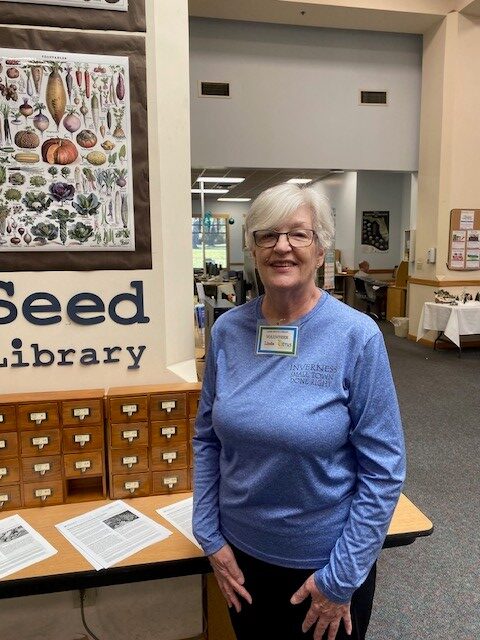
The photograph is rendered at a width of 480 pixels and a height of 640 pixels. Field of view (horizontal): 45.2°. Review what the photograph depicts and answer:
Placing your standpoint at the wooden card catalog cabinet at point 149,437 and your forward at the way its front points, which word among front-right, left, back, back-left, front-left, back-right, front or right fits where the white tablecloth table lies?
back-left

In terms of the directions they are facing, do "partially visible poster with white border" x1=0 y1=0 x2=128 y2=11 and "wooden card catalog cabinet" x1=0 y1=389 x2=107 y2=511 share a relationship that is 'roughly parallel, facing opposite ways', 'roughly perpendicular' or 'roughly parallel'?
roughly parallel

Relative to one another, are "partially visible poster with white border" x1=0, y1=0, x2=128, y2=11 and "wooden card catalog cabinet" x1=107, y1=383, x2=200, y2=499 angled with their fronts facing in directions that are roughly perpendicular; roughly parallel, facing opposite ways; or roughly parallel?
roughly parallel

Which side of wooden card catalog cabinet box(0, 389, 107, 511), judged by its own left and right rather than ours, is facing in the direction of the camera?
front

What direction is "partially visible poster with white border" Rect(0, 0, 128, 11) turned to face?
toward the camera

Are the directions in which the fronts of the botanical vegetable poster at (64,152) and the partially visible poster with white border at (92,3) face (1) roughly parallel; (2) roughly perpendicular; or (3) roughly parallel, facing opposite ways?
roughly parallel

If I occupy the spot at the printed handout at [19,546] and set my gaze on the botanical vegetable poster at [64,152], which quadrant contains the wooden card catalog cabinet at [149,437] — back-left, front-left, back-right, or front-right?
front-right

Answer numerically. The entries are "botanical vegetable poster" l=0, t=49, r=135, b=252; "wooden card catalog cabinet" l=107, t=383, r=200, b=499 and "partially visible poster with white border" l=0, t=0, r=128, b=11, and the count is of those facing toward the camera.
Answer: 3

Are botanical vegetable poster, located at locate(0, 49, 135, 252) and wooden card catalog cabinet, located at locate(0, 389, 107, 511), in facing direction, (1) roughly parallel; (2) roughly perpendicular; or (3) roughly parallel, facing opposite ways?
roughly parallel

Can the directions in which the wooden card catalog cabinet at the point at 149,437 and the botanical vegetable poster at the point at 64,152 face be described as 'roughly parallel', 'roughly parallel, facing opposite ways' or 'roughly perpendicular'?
roughly parallel

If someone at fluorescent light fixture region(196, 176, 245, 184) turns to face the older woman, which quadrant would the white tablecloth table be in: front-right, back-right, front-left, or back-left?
front-left

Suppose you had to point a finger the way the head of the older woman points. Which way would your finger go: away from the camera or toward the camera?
toward the camera

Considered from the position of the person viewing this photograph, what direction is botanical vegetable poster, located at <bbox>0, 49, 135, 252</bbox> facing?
facing the viewer
